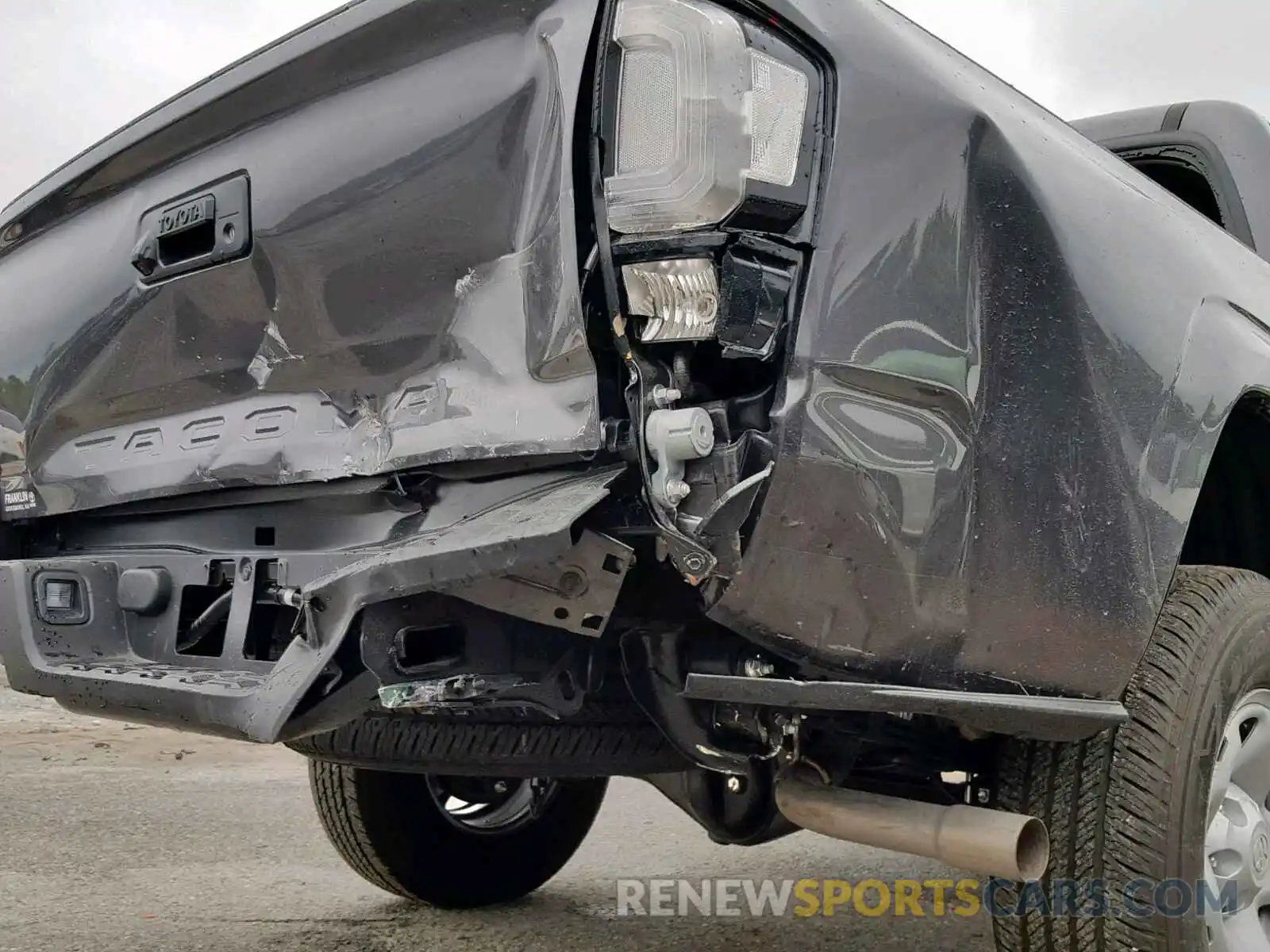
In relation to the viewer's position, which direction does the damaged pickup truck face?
facing away from the viewer and to the right of the viewer
